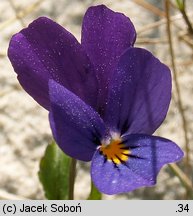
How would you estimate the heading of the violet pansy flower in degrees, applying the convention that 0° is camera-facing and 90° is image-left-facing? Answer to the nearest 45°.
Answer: approximately 0°
